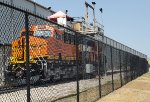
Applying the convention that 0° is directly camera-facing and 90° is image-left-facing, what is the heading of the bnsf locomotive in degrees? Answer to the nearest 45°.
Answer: approximately 45°
